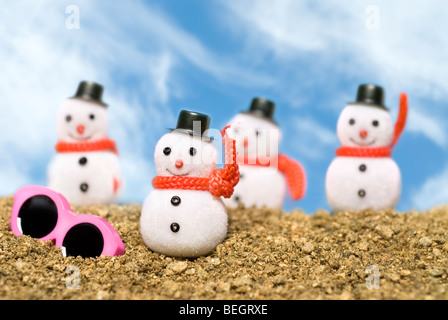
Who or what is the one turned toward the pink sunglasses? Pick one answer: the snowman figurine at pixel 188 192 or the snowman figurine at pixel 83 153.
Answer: the snowman figurine at pixel 83 153

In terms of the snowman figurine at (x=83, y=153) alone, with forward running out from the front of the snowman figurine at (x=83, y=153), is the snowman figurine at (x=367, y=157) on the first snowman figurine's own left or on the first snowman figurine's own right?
on the first snowman figurine's own left

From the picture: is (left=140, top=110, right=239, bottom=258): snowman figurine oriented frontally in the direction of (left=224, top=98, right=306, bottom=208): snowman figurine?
no

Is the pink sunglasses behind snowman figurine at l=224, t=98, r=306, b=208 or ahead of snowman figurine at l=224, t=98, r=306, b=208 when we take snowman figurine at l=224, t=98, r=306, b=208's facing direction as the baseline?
ahead

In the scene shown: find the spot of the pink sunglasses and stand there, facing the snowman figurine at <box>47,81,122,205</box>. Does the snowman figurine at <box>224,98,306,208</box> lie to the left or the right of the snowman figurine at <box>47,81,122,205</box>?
right

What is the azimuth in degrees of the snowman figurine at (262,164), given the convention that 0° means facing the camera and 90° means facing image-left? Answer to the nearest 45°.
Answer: approximately 45°

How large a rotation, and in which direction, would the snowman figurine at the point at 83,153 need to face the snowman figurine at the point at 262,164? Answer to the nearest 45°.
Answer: approximately 90° to its left

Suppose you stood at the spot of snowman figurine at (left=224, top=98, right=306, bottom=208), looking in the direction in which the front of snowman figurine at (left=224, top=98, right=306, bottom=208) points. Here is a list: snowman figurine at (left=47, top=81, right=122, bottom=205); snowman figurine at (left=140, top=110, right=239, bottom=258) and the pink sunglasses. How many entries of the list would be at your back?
0

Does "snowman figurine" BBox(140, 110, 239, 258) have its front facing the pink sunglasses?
no

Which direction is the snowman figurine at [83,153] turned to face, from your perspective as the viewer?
facing the viewer

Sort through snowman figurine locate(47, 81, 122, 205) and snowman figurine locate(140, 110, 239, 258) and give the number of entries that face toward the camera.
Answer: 2

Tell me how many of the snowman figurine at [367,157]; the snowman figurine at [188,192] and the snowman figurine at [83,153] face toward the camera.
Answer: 3

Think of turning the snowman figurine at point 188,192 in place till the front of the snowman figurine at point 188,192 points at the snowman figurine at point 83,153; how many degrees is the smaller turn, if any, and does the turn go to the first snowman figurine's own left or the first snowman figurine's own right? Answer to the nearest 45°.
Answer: approximately 135° to the first snowman figurine's own right

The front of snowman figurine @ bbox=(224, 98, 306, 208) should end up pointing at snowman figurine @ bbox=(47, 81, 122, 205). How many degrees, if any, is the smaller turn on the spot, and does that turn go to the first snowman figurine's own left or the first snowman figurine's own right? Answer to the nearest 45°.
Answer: approximately 45° to the first snowman figurine's own right

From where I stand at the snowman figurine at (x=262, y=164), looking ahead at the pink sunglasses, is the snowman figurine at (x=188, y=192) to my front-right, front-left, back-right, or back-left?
front-left

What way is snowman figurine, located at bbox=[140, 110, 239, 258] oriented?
toward the camera

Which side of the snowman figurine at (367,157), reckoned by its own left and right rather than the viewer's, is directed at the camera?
front

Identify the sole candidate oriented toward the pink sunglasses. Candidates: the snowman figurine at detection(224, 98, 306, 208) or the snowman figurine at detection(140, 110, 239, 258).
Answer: the snowman figurine at detection(224, 98, 306, 208)

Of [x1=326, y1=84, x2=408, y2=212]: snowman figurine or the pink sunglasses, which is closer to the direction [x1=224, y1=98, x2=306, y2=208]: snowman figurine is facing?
the pink sunglasses

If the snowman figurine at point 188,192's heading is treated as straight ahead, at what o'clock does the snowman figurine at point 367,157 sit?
the snowman figurine at point 367,157 is roughly at 8 o'clock from the snowman figurine at point 188,192.
